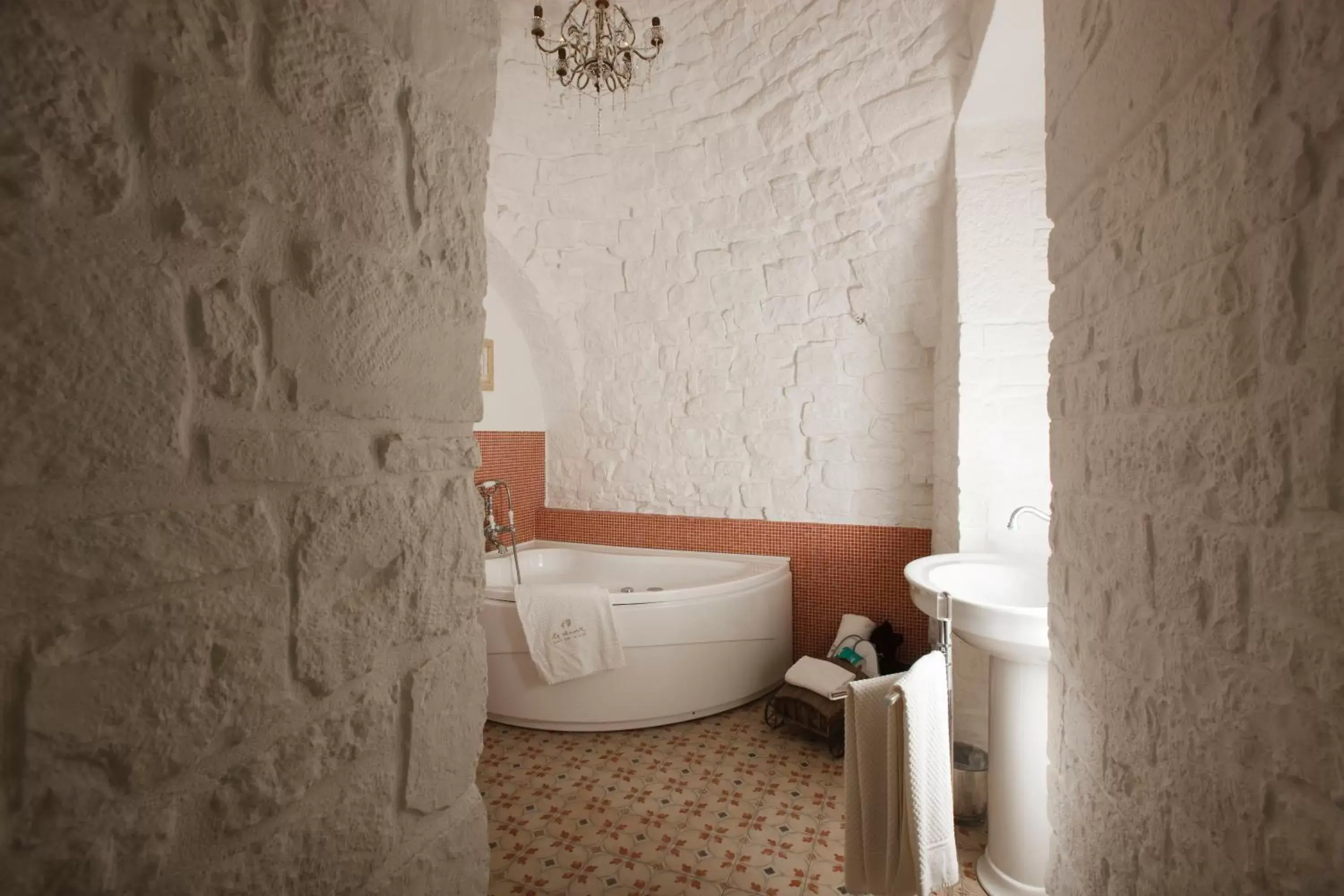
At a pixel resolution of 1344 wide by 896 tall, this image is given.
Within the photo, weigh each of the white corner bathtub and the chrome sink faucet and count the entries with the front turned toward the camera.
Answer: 1

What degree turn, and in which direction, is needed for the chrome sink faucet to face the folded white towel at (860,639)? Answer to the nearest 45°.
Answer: approximately 45° to its right

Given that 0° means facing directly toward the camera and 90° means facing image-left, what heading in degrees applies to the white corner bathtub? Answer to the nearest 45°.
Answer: approximately 0°

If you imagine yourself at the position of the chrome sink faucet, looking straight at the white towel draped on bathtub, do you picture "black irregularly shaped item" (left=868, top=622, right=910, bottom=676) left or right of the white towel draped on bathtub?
right

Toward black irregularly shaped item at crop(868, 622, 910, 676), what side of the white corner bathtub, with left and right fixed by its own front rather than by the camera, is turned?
left

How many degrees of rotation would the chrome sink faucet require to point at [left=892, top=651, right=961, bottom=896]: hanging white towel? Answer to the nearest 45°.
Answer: approximately 90° to its left

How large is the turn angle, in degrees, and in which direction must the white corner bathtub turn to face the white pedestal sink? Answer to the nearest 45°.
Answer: approximately 45° to its left

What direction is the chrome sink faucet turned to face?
to the viewer's left

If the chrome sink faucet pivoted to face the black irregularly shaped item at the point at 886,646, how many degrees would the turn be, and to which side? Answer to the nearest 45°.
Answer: approximately 45° to its right
